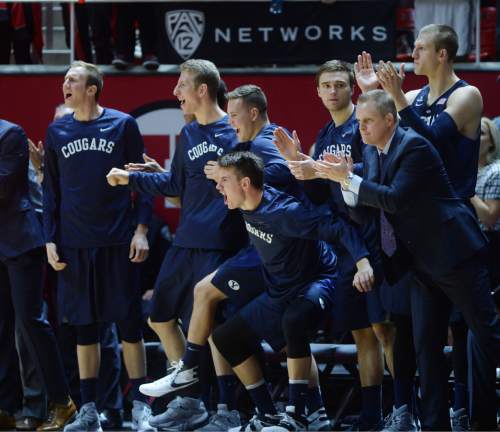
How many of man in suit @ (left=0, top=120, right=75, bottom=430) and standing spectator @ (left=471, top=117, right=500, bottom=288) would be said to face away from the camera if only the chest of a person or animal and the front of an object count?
0

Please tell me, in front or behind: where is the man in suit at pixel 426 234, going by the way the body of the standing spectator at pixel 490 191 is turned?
in front

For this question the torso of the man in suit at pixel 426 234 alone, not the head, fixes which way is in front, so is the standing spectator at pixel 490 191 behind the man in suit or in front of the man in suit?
behind

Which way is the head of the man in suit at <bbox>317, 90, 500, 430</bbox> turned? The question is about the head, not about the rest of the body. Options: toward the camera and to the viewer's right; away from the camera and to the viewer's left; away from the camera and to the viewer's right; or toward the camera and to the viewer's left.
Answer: toward the camera and to the viewer's left

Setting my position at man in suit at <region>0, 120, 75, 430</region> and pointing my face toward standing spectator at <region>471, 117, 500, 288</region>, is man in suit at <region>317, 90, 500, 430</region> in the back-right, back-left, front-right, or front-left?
front-right

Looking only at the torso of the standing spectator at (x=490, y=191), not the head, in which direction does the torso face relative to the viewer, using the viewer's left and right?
facing the viewer and to the left of the viewer

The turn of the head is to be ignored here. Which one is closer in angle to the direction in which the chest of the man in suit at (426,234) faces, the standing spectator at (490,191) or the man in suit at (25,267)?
the man in suit

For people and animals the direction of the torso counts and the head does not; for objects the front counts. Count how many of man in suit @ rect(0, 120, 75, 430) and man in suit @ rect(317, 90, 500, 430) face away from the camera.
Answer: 0
